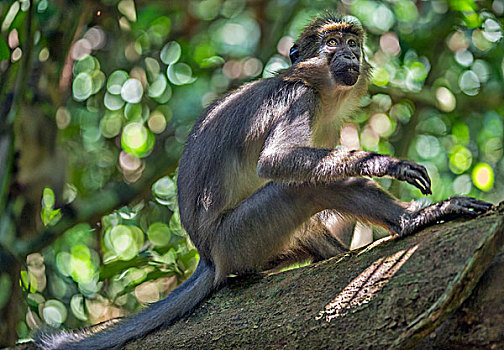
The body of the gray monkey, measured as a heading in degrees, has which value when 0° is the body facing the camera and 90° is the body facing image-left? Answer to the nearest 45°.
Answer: approximately 270°

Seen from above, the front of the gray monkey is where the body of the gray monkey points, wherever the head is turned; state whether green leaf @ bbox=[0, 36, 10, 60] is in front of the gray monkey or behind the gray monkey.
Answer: behind
